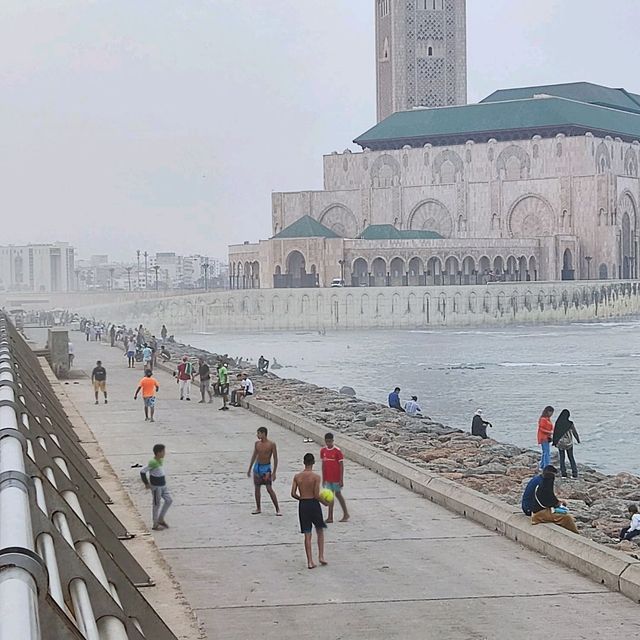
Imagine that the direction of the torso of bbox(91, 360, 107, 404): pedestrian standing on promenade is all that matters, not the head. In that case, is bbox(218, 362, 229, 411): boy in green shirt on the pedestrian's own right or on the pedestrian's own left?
on the pedestrian's own left

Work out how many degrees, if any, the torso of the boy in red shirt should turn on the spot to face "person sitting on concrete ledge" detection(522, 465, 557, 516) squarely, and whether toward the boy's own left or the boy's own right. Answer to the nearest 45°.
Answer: approximately 45° to the boy's own left

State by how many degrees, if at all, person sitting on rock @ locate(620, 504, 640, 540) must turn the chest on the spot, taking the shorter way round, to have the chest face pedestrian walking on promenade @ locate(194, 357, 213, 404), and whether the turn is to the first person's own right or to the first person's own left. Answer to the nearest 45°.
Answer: approximately 45° to the first person's own right

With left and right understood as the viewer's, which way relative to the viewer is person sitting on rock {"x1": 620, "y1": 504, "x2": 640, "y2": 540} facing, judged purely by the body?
facing to the left of the viewer

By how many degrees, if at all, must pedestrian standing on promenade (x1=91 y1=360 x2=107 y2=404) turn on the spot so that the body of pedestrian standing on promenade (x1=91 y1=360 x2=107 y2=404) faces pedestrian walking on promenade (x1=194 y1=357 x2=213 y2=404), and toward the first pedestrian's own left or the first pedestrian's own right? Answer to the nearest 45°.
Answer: approximately 90° to the first pedestrian's own left

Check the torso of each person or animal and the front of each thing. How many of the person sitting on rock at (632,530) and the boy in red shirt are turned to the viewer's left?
1

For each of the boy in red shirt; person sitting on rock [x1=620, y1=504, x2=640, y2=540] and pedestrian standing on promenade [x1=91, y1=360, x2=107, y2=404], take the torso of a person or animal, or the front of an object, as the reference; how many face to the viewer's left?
1

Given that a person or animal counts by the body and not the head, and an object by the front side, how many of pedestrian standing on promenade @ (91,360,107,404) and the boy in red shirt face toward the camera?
2

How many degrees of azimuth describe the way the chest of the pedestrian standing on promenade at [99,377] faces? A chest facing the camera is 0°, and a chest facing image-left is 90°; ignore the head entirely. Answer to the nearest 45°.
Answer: approximately 0°

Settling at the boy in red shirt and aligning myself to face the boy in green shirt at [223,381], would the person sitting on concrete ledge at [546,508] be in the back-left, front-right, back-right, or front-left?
back-right

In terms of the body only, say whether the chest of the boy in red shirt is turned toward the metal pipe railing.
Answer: yes
